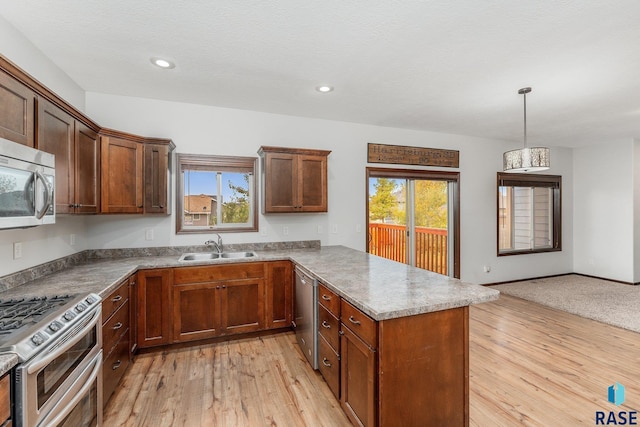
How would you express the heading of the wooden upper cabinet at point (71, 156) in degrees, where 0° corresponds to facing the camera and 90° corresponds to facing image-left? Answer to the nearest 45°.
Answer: approximately 315°

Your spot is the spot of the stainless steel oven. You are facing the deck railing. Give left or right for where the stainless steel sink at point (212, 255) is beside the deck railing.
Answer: left

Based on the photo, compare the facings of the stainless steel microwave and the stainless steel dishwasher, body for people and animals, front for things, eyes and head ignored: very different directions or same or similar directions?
very different directions

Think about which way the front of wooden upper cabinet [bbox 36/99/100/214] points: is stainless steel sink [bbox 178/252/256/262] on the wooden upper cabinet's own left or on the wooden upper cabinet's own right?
on the wooden upper cabinet's own left

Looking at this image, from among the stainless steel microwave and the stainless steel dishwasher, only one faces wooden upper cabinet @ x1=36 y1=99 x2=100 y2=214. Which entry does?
the stainless steel dishwasher

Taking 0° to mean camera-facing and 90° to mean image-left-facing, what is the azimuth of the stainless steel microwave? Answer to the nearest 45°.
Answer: approximately 315°

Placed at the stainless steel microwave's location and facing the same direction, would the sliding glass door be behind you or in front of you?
in front

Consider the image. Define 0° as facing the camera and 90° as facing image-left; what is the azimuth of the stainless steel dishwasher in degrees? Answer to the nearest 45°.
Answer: approximately 90°

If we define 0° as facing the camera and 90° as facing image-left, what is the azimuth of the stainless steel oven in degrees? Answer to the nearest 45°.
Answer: approximately 315°

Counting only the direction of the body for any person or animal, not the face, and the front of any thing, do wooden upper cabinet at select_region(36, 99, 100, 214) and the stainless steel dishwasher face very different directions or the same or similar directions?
very different directions

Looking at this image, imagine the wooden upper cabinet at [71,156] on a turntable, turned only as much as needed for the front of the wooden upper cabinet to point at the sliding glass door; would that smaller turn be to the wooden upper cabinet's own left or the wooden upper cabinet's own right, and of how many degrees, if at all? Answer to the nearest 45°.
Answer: approximately 45° to the wooden upper cabinet's own left

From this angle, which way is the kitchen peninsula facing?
to the viewer's left
